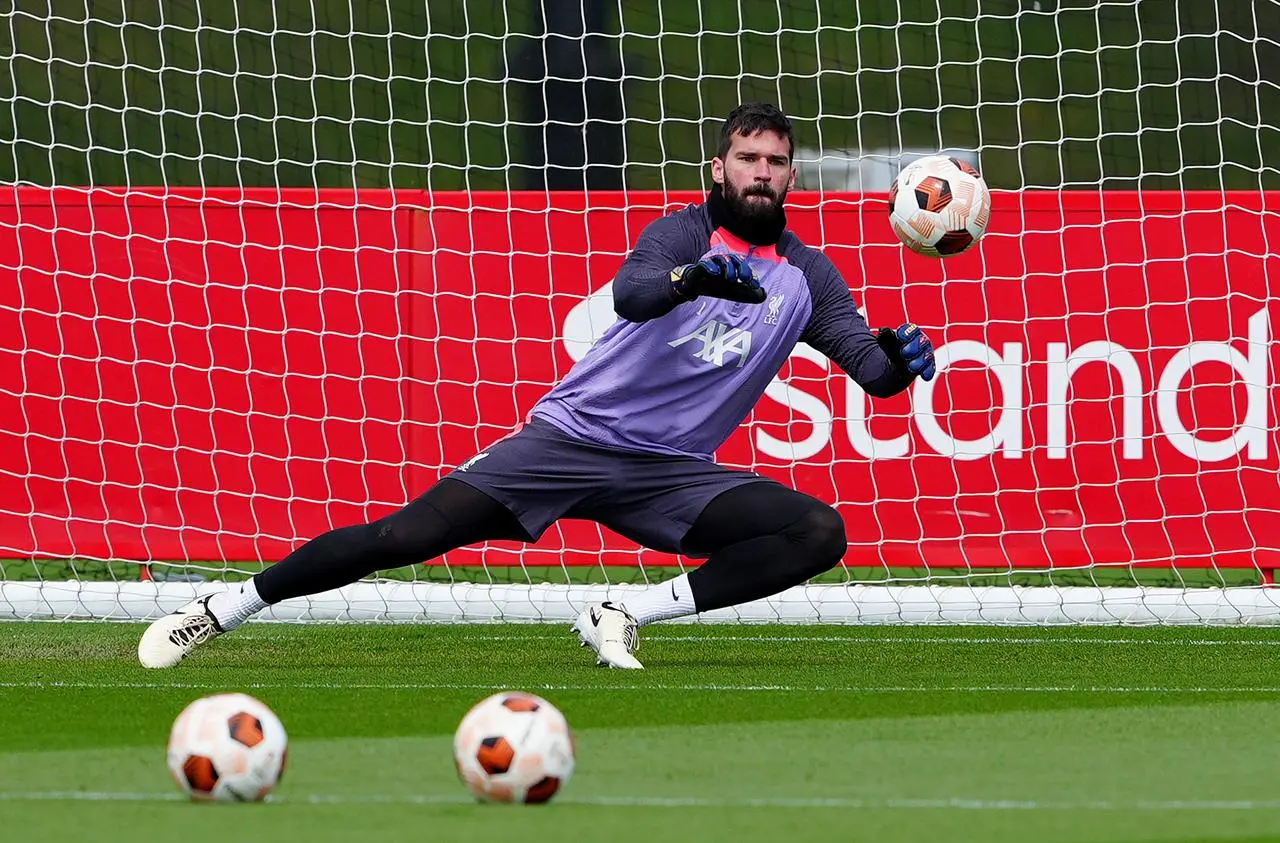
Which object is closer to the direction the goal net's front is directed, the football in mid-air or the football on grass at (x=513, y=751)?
the football on grass

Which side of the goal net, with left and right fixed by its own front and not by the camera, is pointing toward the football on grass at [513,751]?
front

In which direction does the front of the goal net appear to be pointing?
toward the camera

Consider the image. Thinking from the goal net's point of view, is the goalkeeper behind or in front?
in front

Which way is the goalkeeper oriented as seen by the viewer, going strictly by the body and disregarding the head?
toward the camera

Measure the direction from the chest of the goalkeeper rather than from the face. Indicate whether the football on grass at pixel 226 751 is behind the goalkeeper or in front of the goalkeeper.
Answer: in front

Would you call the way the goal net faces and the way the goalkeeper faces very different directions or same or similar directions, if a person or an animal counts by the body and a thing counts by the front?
same or similar directions

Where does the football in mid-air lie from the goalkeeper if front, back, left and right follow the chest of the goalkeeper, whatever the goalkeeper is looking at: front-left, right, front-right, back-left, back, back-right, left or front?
left

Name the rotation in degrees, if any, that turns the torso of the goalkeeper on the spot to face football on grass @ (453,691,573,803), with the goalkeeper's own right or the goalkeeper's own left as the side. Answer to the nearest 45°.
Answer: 0° — they already face it

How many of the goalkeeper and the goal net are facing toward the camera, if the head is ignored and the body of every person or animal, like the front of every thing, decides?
2

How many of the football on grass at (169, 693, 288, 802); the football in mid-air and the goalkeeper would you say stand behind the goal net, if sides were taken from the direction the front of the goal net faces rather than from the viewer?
0
